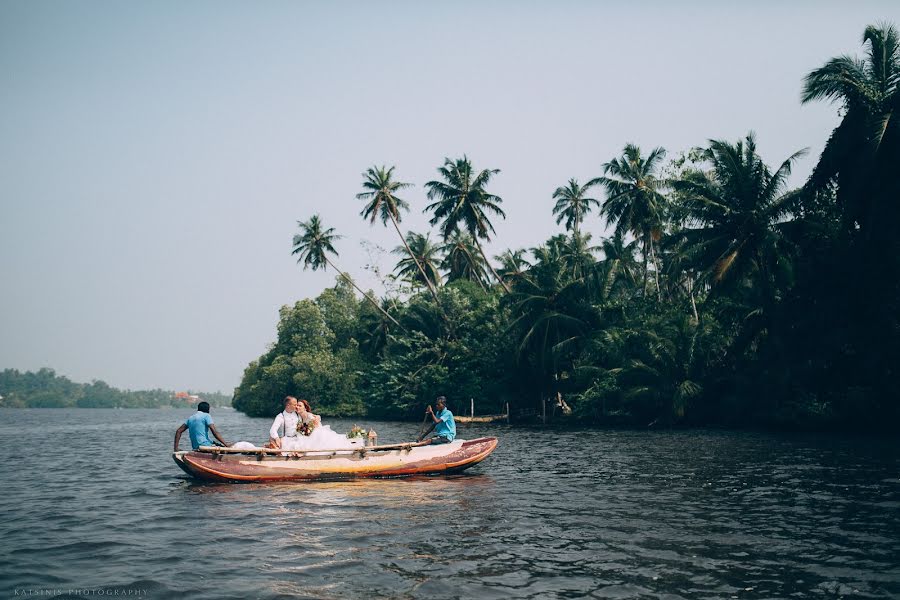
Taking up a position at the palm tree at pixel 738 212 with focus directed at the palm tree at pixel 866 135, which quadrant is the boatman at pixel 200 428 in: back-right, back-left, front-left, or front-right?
front-right

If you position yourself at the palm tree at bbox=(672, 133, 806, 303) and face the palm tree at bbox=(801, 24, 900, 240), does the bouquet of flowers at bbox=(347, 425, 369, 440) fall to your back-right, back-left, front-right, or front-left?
front-right

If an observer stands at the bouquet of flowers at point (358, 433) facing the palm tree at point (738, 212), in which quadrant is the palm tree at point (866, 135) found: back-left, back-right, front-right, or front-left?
front-right
